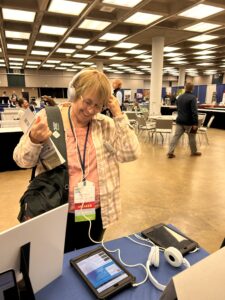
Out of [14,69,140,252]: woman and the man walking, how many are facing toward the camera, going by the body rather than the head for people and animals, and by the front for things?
1

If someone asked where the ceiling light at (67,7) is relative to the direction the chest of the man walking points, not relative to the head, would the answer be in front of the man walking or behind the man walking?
behind

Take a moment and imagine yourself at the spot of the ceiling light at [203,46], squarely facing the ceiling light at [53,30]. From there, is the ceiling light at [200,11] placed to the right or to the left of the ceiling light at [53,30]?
left

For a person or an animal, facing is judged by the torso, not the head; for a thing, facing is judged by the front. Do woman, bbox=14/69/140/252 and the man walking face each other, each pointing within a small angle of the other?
no

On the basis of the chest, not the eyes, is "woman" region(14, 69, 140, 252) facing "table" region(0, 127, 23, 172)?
no

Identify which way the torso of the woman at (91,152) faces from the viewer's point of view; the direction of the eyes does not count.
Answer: toward the camera

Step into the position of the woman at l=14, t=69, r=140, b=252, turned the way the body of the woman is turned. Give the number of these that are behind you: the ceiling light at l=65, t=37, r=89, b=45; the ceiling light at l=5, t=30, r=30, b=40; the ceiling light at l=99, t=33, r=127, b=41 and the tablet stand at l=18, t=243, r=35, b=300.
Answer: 3

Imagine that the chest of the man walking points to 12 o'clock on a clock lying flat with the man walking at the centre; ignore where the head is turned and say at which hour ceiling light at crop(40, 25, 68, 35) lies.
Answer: The ceiling light is roughly at 8 o'clock from the man walking.

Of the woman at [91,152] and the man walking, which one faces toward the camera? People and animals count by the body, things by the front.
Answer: the woman

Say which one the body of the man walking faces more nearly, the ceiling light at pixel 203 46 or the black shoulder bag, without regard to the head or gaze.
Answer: the ceiling light

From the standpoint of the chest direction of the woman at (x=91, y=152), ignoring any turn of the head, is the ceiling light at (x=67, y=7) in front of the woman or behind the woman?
behind

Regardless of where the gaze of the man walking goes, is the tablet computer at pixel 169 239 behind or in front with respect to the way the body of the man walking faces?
behind

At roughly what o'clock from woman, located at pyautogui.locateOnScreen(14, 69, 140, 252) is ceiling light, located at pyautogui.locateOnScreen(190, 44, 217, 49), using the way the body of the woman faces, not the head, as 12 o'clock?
The ceiling light is roughly at 7 o'clock from the woman.

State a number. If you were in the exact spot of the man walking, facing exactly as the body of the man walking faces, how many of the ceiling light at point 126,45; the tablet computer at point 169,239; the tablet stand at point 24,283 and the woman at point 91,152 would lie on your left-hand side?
1

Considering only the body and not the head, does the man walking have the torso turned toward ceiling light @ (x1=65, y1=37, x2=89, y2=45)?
no

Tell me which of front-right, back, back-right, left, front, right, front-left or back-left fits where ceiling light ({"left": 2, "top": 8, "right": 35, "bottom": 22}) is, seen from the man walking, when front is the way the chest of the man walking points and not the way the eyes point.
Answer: back-left
